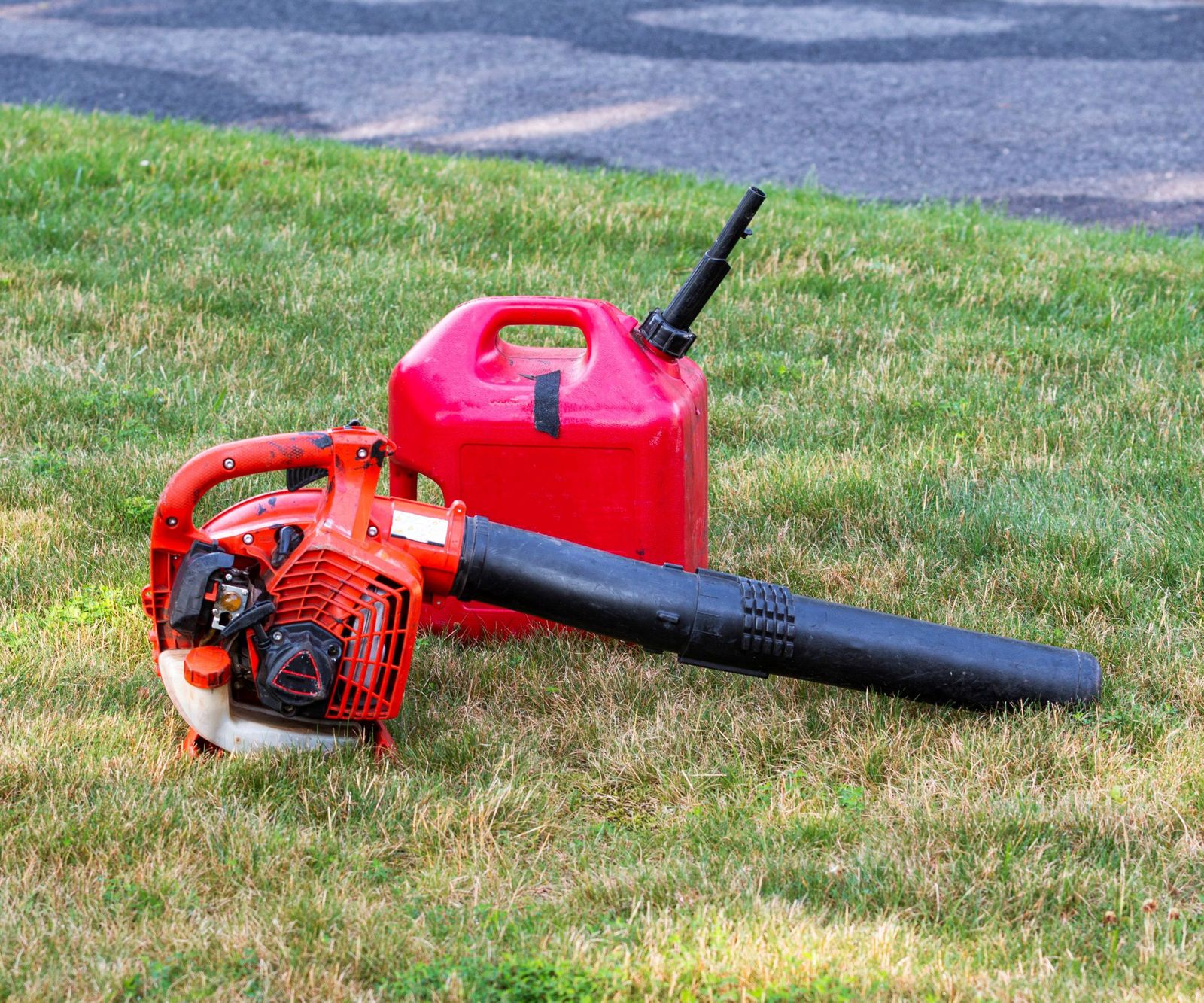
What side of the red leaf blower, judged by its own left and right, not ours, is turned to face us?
right
